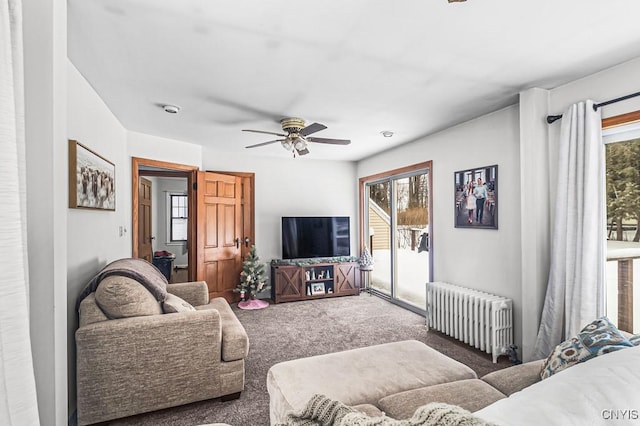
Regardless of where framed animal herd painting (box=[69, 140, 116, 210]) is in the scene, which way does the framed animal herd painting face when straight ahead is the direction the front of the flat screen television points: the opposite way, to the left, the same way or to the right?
to the left

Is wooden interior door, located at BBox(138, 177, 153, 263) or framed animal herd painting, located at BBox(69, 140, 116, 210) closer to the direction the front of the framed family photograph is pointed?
the framed animal herd painting

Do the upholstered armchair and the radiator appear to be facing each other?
yes

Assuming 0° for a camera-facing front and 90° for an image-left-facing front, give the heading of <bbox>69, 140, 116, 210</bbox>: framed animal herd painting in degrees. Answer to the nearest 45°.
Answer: approximately 315°

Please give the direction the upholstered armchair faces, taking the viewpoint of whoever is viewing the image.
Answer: facing to the right of the viewer

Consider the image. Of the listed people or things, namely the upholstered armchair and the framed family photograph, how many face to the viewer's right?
1

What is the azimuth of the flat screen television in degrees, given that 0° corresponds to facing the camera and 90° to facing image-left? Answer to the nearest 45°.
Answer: approximately 0°

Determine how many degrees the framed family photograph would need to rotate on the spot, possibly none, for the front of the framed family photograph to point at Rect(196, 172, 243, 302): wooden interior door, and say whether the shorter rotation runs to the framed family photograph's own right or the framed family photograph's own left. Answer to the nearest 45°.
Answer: approximately 45° to the framed family photograph's own right

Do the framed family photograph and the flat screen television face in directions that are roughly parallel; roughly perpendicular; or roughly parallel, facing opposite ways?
roughly perpendicular

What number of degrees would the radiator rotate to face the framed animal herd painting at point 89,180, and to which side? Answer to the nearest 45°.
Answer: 0° — it already faces it

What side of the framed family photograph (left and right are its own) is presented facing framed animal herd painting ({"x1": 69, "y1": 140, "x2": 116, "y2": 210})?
front

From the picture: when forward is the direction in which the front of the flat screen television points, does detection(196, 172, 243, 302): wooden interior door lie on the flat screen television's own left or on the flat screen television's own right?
on the flat screen television's own right

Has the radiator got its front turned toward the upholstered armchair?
yes

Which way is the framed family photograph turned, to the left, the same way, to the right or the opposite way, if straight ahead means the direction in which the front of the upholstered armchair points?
the opposite way

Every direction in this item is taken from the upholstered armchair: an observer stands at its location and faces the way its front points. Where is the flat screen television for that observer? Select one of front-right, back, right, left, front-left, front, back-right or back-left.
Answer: front-left
